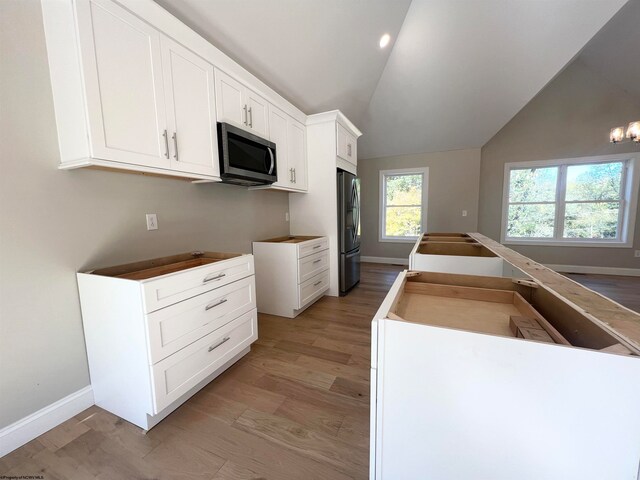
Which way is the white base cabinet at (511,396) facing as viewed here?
to the viewer's left

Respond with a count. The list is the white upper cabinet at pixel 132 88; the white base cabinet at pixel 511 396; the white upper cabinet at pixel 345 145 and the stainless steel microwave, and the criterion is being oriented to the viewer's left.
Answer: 1

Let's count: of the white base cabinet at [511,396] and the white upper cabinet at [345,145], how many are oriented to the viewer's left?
1

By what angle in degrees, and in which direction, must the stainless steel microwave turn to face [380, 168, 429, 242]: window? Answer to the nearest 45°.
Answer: approximately 90° to its left

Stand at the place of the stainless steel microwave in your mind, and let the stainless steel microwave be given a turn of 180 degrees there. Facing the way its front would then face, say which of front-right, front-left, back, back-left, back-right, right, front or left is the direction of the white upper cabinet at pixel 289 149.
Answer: right

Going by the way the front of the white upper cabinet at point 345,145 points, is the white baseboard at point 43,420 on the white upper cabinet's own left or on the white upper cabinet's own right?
on the white upper cabinet's own right

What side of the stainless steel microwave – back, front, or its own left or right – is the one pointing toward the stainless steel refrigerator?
left

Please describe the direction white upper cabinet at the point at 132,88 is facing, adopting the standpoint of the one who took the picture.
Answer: facing the viewer and to the right of the viewer

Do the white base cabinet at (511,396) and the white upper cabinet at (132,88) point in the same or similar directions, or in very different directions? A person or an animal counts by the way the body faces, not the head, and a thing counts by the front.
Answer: very different directions

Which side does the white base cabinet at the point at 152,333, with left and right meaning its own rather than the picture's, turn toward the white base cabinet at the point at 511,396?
front

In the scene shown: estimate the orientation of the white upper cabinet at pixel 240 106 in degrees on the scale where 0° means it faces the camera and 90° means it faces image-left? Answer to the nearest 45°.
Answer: approximately 315°

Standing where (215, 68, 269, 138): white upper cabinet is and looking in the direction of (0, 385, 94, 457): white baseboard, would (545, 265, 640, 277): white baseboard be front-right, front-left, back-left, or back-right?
back-left
